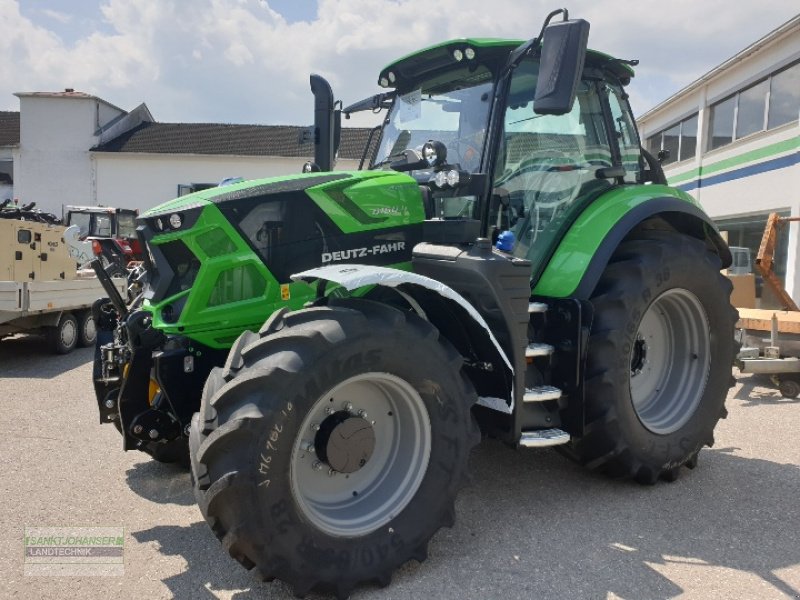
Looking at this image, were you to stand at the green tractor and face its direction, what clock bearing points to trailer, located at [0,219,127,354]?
The trailer is roughly at 3 o'clock from the green tractor.

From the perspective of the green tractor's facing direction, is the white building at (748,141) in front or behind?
behind

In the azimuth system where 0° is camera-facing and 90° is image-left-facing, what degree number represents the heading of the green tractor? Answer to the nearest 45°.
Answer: approximately 45°

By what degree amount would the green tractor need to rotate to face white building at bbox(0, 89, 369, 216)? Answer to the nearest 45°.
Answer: approximately 90° to its right

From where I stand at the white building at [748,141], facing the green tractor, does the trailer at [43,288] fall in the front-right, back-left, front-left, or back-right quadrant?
front-right

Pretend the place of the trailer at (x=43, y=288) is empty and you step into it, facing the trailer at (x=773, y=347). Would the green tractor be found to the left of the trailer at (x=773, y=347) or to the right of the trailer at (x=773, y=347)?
right

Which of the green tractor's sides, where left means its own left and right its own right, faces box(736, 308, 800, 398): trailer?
back

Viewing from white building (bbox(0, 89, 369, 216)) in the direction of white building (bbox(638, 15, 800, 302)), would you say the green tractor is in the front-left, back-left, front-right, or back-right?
front-right

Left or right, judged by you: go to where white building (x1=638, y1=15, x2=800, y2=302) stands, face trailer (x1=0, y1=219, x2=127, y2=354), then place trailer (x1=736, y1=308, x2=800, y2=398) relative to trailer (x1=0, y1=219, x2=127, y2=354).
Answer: left
